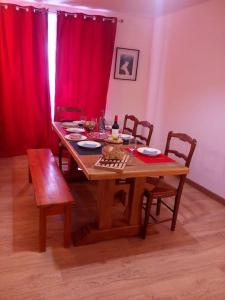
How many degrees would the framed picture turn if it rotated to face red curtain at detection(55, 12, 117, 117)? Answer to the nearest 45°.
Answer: approximately 45° to its right

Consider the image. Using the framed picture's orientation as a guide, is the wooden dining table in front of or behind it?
in front

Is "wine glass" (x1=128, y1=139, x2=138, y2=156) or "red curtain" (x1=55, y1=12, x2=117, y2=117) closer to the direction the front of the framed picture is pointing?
the wine glass

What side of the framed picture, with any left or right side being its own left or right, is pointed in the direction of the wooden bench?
front

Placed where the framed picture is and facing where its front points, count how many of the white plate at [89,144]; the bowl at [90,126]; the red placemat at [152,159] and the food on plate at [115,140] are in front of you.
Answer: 4

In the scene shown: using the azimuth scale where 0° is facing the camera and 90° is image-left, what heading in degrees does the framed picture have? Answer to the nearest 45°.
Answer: approximately 0°

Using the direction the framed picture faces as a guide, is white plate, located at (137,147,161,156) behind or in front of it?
in front

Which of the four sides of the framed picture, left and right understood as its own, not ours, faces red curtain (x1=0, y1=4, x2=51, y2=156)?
right

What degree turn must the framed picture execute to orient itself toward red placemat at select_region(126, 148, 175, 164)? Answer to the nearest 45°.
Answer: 0° — it already faces it

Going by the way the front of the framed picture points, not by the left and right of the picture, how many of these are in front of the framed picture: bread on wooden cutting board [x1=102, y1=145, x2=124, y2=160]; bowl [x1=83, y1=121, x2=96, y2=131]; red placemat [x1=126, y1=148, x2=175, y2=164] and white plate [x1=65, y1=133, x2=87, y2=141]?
4

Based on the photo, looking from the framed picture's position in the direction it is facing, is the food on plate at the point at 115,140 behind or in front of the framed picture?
in front
